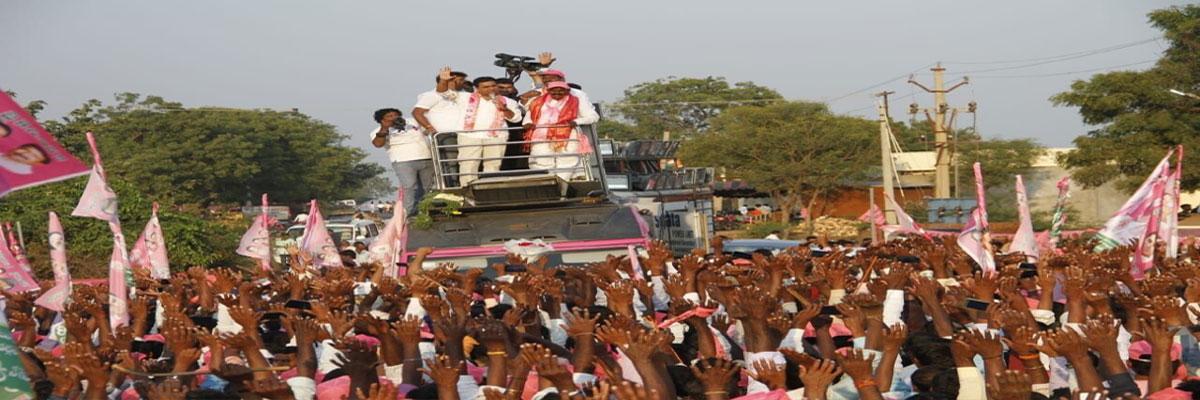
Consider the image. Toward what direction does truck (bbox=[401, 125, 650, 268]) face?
toward the camera

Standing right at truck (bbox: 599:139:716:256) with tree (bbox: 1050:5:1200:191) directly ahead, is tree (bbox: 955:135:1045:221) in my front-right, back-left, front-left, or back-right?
front-left

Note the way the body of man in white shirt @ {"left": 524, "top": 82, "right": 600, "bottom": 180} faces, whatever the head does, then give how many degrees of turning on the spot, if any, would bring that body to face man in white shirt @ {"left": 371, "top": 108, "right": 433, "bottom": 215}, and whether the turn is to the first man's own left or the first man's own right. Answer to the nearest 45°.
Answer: approximately 90° to the first man's own right

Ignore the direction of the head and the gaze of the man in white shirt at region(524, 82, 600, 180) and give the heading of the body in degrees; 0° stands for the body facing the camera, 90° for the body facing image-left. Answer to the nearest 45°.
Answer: approximately 0°

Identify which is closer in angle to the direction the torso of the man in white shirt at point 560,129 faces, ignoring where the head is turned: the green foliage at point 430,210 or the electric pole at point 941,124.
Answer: the green foliage
